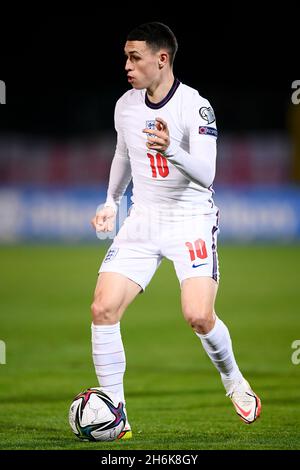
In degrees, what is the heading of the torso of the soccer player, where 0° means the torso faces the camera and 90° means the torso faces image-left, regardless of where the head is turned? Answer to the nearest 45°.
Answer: approximately 45°
